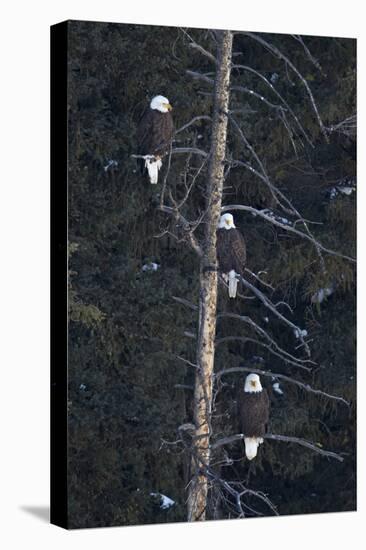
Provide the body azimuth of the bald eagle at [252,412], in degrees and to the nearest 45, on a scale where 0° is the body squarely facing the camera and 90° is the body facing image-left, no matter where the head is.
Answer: approximately 0°
